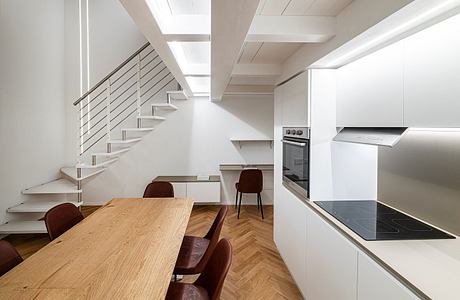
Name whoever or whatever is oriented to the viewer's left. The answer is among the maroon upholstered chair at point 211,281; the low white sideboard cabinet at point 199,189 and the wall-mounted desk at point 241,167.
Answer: the maroon upholstered chair

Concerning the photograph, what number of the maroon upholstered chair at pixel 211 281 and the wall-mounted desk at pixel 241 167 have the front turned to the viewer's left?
1

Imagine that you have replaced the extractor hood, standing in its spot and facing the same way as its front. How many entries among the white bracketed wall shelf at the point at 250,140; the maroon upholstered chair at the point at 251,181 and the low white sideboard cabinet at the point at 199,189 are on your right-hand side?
3

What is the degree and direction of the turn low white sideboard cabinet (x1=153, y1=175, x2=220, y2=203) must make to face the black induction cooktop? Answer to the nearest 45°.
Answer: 0° — it already faces it

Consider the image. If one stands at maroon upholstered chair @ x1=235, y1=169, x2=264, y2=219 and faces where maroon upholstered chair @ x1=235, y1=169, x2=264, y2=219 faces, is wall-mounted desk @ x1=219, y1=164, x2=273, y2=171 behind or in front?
in front

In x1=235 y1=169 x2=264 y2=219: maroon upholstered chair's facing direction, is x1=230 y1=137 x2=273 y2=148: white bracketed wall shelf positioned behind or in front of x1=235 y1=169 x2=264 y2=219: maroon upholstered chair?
in front

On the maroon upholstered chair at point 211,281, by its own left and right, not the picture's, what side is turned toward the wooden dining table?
front

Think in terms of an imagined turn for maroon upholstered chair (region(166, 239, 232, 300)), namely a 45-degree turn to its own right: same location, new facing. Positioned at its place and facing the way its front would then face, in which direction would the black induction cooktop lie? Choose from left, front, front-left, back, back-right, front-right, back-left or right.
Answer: back-right

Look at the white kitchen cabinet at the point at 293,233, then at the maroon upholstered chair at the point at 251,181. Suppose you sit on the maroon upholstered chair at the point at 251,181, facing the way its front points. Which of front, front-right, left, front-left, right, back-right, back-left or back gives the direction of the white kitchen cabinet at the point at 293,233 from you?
back

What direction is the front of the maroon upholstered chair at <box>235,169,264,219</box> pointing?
away from the camera

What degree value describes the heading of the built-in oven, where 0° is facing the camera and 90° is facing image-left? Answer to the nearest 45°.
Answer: approximately 45°

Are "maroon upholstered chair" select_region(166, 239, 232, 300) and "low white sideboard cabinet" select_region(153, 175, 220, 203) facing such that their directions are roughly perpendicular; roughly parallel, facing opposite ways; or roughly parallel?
roughly perpendicular

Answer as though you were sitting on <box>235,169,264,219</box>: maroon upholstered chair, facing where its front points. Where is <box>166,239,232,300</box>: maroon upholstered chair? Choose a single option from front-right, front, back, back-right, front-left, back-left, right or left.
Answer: back

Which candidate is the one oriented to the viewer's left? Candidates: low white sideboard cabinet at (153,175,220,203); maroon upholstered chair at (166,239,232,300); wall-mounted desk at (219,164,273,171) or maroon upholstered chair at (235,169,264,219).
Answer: maroon upholstered chair at (166,239,232,300)

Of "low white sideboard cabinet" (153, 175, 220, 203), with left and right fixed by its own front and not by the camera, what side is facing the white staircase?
right

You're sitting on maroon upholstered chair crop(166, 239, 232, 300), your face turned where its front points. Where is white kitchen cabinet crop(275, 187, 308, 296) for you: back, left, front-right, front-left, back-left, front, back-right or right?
back-right

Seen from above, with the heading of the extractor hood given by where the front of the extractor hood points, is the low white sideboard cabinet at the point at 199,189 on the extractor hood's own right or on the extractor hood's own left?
on the extractor hood's own right

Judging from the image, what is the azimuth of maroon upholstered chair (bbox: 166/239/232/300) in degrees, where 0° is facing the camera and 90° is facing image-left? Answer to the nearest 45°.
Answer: approximately 90°

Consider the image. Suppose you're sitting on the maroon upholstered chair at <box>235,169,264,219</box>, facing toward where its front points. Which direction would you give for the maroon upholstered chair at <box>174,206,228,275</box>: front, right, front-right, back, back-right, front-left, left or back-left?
back

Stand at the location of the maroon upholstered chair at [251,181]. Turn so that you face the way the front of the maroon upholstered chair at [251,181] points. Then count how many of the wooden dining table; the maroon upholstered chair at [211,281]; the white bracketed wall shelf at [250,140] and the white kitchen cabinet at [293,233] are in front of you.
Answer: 1
